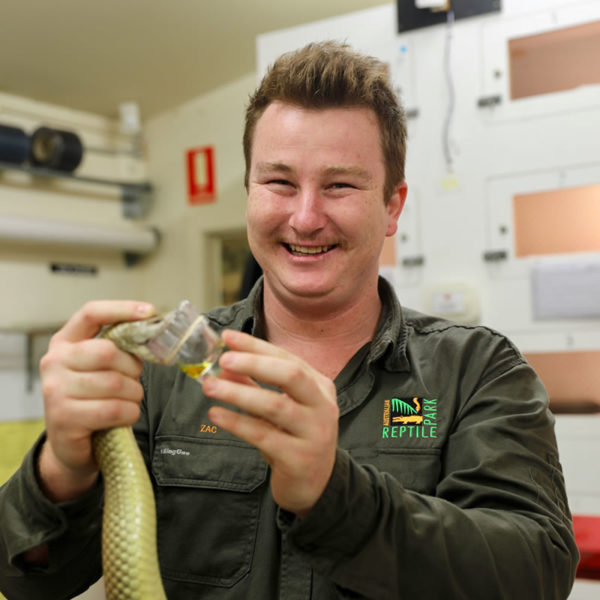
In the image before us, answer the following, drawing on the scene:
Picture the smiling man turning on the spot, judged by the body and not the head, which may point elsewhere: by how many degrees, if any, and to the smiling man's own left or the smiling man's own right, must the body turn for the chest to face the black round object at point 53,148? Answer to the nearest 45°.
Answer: approximately 135° to the smiling man's own right

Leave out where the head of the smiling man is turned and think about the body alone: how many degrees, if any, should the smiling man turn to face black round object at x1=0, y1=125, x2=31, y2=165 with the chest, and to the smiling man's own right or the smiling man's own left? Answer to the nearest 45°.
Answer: approximately 135° to the smiling man's own right

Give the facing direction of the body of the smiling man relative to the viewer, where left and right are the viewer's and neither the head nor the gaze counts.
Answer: facing the viewer

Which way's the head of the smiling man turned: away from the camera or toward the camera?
toward the camera

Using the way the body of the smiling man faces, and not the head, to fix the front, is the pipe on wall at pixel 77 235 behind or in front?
behind
